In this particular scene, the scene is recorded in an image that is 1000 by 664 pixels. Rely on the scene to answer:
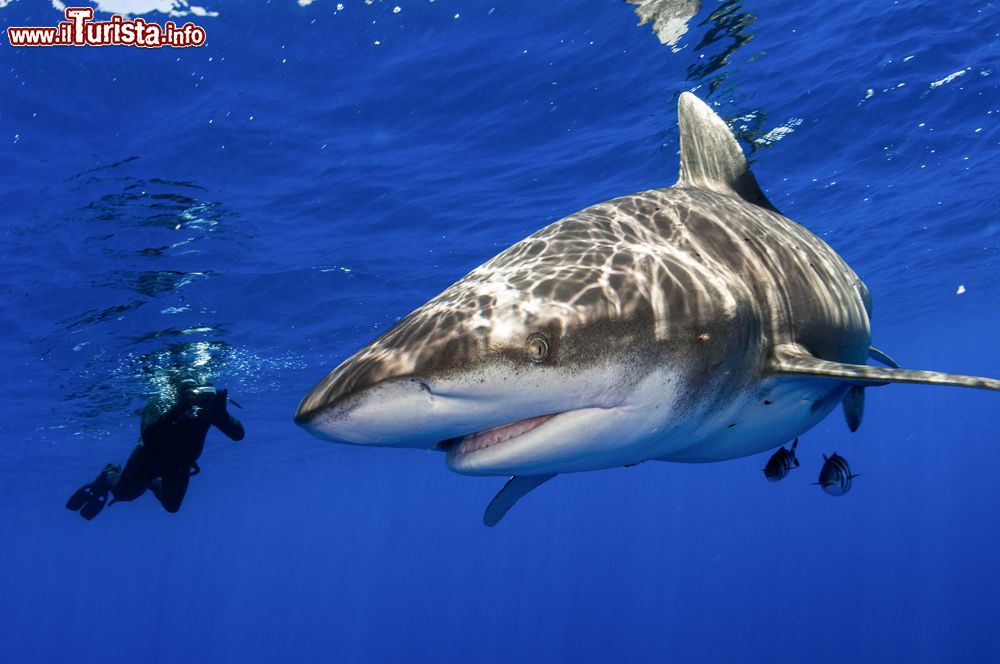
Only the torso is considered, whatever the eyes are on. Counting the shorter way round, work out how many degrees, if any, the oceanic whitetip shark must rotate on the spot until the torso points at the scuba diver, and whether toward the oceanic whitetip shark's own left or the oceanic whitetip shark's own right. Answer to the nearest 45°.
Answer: approximately 90° to the oceanic whitetip shark's own right

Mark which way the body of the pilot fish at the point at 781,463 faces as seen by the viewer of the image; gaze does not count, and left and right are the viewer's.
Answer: facing the viewer and to the left of the viewer

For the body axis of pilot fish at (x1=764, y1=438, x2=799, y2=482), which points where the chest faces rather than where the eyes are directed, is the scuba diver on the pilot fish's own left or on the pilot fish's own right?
on the pilot fish's own right
